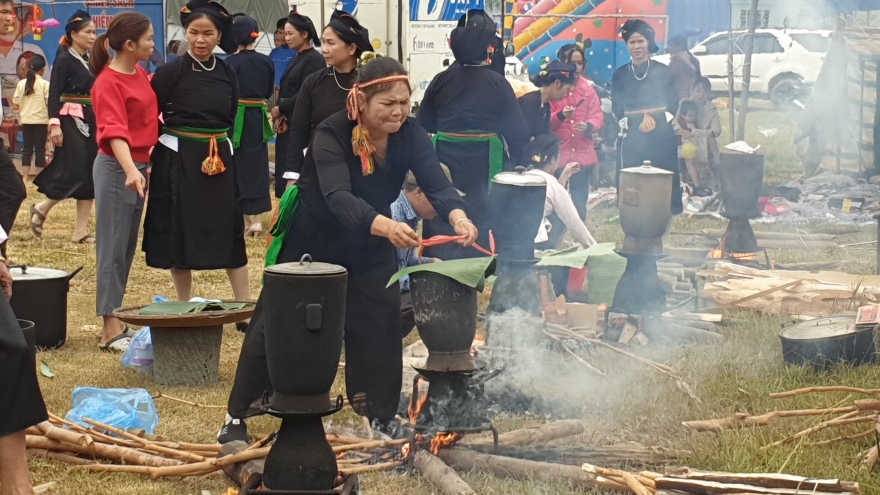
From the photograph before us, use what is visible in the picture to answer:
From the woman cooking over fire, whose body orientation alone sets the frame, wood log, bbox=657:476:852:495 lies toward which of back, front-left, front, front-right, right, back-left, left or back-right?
front

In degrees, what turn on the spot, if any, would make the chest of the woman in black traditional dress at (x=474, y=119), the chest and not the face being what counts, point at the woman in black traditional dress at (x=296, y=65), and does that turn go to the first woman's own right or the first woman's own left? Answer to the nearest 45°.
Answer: approximately 45° to the first woman's own left

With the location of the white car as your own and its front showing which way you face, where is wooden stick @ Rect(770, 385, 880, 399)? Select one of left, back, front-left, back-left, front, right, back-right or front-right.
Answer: left

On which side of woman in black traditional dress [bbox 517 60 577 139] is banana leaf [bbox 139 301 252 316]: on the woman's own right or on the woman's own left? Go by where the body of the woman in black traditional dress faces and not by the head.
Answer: on the woman's own right

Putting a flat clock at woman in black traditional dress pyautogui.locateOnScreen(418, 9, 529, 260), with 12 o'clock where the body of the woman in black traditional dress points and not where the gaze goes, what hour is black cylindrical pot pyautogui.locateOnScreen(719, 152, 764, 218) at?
The black cylindrical pot is roughly at 2 o'clock from the woman in black traditional dress.

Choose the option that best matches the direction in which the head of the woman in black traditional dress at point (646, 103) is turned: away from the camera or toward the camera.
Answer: toward the camera

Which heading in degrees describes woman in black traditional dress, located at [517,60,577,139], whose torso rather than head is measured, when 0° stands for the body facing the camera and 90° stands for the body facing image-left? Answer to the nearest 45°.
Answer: approximately 270°

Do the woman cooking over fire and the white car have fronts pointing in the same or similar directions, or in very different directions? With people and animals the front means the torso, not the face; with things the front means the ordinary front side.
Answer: very different directions

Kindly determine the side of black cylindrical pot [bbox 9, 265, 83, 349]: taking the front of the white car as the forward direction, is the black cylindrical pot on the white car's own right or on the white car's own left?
on the white car's own left

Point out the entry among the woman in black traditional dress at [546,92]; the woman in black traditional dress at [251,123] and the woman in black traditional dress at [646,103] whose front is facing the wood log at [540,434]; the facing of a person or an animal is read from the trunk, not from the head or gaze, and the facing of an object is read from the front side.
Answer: the woman in black traditional dress at [646,103]

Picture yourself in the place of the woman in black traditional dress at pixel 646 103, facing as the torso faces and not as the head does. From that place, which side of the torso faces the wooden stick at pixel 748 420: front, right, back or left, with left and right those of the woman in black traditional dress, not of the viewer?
front

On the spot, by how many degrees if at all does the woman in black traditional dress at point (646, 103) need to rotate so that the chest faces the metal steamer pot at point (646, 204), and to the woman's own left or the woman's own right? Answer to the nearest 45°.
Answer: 0° — they already face it

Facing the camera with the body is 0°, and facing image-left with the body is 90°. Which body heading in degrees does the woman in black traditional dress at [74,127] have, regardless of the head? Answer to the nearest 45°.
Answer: approximately 315°

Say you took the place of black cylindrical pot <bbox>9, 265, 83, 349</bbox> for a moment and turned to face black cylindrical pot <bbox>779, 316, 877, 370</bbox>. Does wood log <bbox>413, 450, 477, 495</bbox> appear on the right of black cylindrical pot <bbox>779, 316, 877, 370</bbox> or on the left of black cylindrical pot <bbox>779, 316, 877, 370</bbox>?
right

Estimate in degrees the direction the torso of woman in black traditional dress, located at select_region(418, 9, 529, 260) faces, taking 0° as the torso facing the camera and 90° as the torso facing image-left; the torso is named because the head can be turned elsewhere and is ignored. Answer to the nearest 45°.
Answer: approximately 180°

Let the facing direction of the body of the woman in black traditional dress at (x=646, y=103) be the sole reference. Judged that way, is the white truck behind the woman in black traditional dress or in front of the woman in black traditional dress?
behind

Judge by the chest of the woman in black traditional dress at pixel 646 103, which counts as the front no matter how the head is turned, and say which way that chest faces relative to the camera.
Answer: toward the camera

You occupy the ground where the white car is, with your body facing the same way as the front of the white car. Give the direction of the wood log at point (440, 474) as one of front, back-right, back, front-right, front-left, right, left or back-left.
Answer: left
